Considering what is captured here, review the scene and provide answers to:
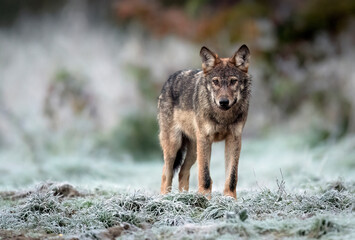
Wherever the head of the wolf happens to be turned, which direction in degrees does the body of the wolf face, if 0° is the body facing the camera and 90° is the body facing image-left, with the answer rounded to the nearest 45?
approximately 315°
